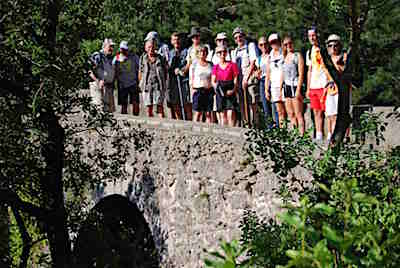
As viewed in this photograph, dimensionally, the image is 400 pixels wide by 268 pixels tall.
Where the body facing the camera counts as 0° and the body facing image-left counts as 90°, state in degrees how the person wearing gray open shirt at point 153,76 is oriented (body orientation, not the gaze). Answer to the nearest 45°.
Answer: approximately 0°

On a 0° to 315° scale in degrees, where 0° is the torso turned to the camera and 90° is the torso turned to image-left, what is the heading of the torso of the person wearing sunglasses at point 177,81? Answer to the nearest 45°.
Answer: approximately 0°

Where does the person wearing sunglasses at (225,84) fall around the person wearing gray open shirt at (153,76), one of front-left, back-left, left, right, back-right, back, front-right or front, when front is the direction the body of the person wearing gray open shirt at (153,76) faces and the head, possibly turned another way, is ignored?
front-left

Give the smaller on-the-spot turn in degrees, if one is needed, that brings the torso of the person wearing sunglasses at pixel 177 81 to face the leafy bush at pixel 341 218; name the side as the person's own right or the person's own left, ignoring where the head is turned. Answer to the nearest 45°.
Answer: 0° — they already face it
